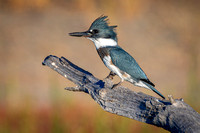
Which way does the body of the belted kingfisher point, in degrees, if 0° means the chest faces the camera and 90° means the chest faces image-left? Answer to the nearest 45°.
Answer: approximately 90°
